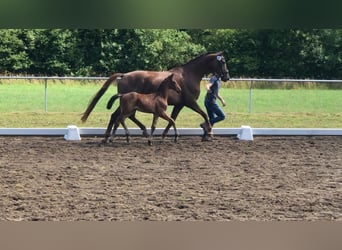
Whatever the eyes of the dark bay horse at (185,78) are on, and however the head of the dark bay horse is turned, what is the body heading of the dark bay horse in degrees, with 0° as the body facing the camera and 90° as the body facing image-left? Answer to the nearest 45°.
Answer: approximately 270°

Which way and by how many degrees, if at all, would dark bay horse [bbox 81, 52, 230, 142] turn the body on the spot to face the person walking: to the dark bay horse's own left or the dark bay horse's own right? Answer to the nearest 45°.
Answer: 0° — it already faces them

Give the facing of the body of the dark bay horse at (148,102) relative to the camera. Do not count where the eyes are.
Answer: to the viewer's right

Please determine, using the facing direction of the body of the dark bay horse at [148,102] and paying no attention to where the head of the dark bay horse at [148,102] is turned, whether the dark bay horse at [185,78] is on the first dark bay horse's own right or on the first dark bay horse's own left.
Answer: on the first dark bay horse's own left

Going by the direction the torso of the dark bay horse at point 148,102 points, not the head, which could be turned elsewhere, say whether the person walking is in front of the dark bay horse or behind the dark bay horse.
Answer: in front

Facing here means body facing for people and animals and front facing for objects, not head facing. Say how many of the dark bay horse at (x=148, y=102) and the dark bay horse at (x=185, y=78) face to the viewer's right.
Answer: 2
